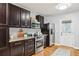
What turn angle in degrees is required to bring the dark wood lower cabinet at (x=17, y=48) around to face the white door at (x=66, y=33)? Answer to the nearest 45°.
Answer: approximately 90° to its left

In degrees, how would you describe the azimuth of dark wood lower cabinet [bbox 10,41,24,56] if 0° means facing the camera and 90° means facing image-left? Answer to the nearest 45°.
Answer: approximately 315°
